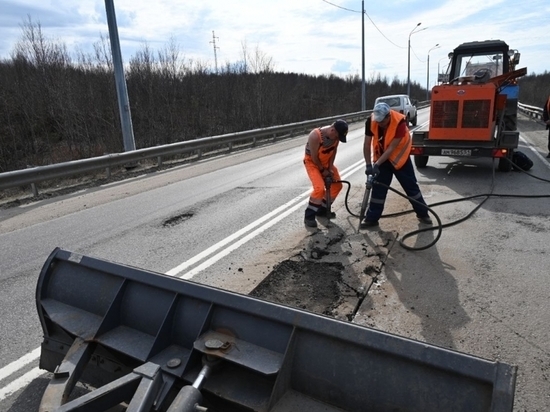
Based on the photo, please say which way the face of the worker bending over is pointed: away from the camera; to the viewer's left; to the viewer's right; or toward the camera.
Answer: to the viewer's right

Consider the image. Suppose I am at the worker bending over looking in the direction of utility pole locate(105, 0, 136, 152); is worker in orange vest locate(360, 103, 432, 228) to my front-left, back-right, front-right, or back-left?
back-right

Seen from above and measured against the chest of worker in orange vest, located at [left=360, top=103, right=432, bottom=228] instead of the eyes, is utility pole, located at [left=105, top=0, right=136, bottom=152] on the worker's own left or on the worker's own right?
on the worker's own right

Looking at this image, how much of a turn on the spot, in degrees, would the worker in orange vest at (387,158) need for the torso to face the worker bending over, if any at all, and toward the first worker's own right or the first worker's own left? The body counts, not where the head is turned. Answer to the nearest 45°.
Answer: approximately 45° to the first worker's own right

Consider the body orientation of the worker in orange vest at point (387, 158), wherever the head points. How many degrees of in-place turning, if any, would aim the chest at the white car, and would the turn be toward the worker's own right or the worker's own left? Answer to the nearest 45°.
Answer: approximately 135° to the worker's own right

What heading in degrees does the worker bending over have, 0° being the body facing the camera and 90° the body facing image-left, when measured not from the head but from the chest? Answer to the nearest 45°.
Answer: approximately 315°

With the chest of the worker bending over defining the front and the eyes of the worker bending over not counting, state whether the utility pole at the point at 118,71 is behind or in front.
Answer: behind

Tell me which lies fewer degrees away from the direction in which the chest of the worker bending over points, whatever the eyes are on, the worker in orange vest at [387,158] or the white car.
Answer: the worker in orange vest
